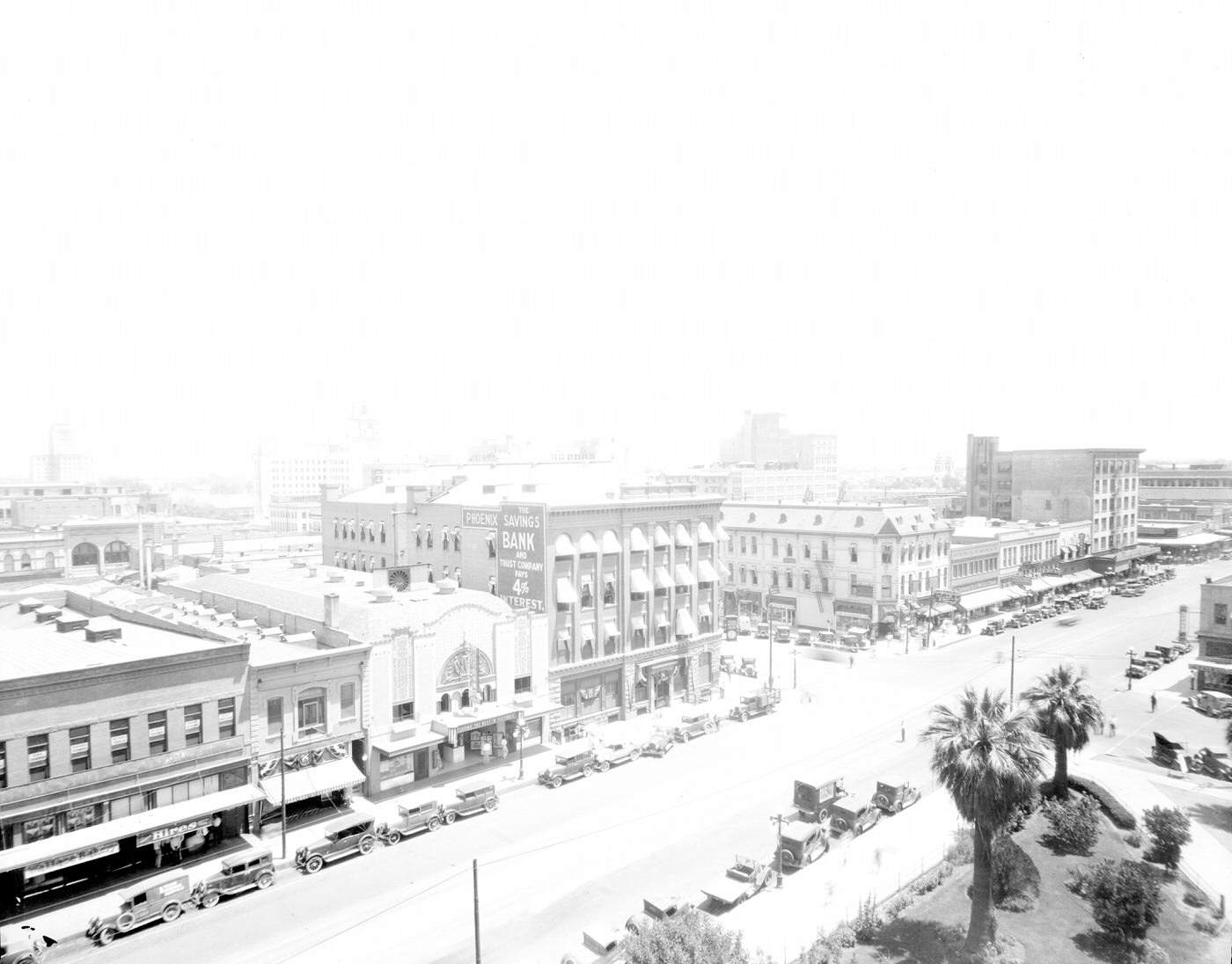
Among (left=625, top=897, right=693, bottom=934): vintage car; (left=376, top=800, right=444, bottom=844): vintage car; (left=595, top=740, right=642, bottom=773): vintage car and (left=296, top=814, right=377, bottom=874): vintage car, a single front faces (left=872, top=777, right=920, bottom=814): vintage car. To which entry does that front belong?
(left=625, top=897, right=693, bottom=934): vintage car

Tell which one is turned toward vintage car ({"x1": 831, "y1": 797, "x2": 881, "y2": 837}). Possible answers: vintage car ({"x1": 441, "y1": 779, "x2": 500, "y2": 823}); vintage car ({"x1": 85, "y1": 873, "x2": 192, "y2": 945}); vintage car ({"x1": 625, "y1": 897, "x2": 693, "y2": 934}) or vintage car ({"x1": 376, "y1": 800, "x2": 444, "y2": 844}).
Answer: vintage car ({"x1": 625, "y1": 897, "x2": 693, "y2": 934})

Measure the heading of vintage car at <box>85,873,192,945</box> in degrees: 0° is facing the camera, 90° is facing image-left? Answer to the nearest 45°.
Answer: approximately 45°

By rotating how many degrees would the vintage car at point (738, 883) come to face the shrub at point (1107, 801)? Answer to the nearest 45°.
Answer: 0° — it already faces it
